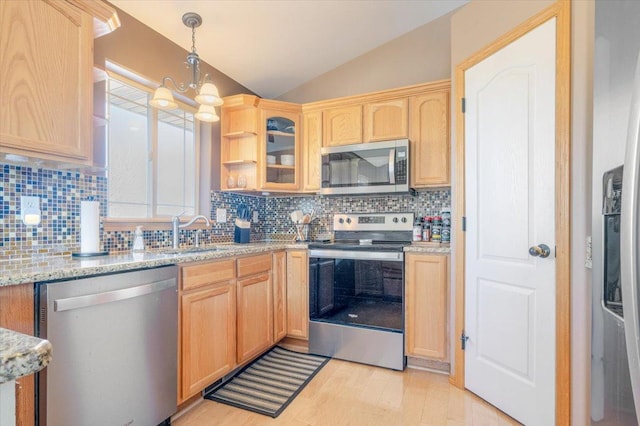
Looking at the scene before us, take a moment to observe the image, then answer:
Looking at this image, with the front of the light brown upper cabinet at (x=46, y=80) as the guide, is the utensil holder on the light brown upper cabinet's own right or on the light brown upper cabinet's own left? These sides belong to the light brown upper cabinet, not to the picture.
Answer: on the light brown upper cabinet's own left

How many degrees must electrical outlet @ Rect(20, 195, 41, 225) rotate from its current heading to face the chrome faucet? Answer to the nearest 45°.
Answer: approximately 45° to its left

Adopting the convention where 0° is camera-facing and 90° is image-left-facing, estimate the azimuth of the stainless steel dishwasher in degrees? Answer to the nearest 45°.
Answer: approximately 315°

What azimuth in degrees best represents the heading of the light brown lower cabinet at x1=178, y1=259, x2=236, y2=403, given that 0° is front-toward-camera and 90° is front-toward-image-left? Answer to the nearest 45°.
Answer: approximately 315°

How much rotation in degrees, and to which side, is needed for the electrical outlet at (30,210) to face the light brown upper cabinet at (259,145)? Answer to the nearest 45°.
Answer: approximately 45° to its left

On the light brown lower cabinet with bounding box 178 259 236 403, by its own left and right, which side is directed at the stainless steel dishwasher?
right
